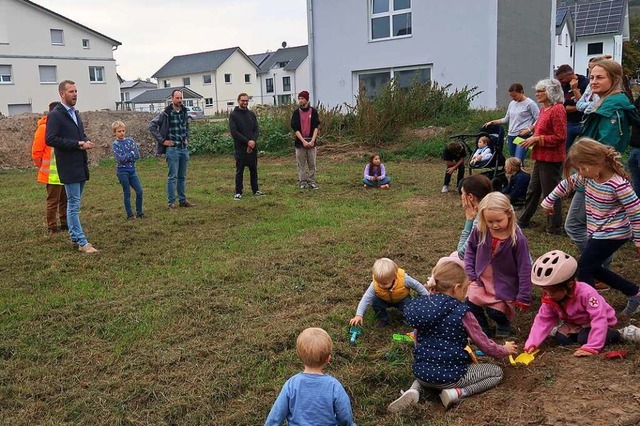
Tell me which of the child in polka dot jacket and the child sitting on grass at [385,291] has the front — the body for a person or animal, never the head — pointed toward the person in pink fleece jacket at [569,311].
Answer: the child in polka dot jacket

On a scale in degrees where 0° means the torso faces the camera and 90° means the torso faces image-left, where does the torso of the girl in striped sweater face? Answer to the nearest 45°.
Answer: approximately 45°

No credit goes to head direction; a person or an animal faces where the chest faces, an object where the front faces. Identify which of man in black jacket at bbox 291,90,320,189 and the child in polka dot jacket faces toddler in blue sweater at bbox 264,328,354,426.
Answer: the man in black jacket

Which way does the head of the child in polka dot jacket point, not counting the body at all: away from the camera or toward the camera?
away from the camera

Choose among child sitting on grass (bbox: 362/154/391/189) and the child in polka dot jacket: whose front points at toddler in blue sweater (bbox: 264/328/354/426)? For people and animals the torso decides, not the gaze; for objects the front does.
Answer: the child sitting on grass

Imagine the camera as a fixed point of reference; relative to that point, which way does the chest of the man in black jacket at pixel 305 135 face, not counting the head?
toward the camera

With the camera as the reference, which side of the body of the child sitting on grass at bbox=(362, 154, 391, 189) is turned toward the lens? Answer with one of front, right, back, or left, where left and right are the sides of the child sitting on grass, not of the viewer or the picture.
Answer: front

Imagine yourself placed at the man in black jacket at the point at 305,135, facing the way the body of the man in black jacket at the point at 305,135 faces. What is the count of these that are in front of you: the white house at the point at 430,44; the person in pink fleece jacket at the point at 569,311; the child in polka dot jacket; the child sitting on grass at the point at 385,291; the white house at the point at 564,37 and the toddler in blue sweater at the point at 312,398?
4

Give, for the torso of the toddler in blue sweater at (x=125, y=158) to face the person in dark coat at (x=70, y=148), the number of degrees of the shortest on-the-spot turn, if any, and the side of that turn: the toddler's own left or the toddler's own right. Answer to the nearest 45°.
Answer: approximately 45° to the toddler's own right

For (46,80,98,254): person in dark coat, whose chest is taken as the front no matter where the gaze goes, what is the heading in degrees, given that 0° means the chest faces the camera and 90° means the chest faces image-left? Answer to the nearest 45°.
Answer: approximately 315°

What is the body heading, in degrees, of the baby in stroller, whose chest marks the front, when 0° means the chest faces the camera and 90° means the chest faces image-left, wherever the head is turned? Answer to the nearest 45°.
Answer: approximately 45°

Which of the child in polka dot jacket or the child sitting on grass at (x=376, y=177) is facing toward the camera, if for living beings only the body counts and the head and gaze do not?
the child sitting on grass

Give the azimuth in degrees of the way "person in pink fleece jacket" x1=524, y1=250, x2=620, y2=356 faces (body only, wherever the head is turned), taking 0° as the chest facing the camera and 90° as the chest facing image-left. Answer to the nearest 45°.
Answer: approximately 45°

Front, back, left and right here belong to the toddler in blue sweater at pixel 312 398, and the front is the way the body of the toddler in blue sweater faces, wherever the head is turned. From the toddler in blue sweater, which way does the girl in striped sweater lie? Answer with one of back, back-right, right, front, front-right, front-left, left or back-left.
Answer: front-right

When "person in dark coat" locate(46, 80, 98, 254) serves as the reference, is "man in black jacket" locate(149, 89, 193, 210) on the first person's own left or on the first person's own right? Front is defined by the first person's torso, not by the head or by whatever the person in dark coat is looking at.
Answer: on the first person's own left

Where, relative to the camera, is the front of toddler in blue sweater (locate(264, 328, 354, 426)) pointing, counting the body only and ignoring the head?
away from the camera
